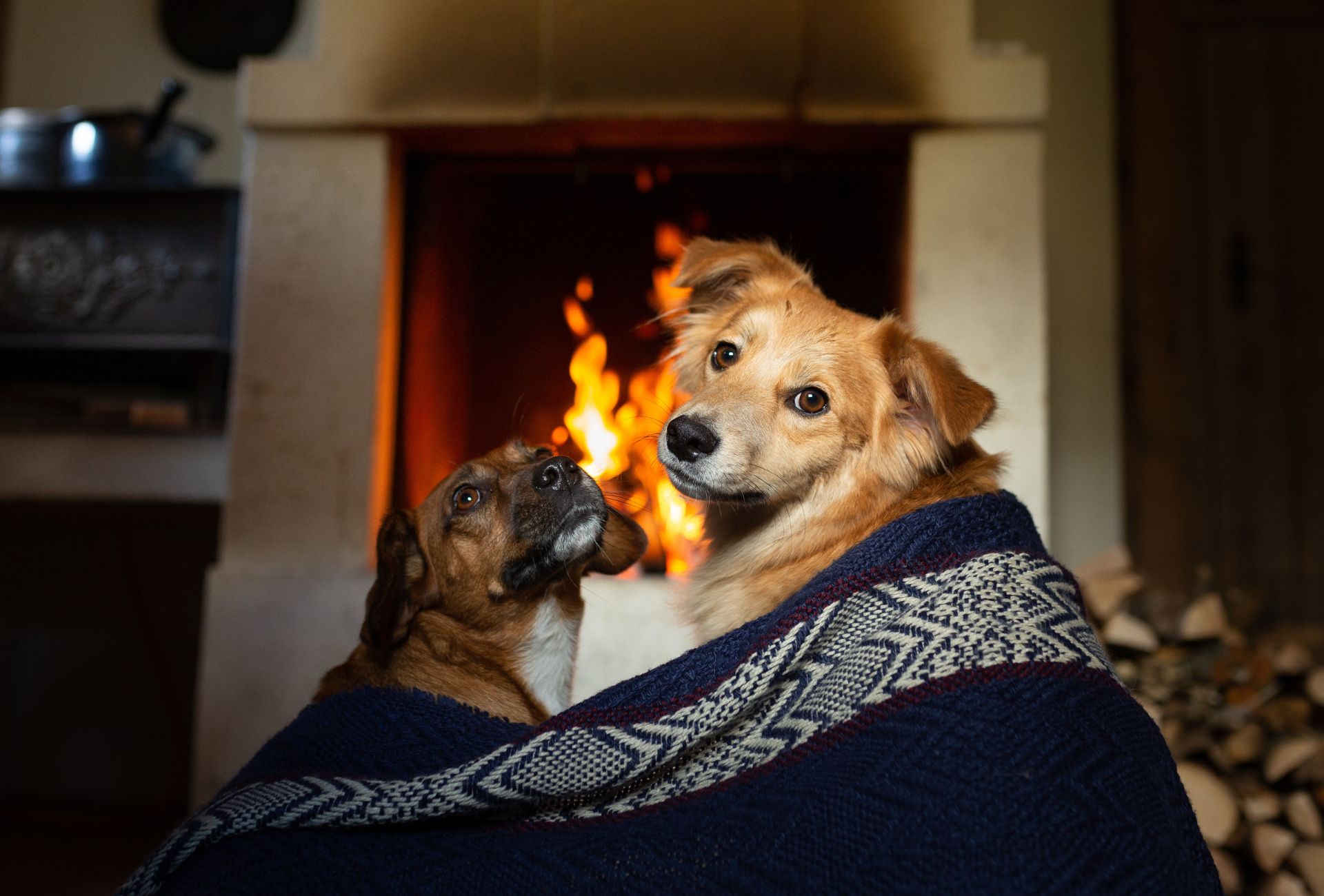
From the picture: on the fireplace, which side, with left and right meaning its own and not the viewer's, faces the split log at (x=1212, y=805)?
left

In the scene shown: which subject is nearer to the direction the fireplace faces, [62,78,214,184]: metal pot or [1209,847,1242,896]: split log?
the split log

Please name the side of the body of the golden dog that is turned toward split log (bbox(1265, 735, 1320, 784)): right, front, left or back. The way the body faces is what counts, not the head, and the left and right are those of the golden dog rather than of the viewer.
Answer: right

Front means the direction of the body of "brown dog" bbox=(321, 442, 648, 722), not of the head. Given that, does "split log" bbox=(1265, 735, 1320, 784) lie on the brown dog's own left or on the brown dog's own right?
on the brown dog's own left

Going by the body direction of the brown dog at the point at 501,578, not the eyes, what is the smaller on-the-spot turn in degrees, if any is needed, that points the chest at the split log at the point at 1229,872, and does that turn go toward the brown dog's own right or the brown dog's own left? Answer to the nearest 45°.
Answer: approximately 45° to the brown dog's own left

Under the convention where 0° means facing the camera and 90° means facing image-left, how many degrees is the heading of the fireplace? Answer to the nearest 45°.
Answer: approximately 0°

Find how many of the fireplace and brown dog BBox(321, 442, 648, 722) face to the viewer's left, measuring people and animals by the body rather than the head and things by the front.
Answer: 0

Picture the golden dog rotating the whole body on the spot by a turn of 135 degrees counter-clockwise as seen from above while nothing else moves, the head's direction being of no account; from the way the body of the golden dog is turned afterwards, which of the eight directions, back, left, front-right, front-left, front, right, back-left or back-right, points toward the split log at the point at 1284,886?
front-left
